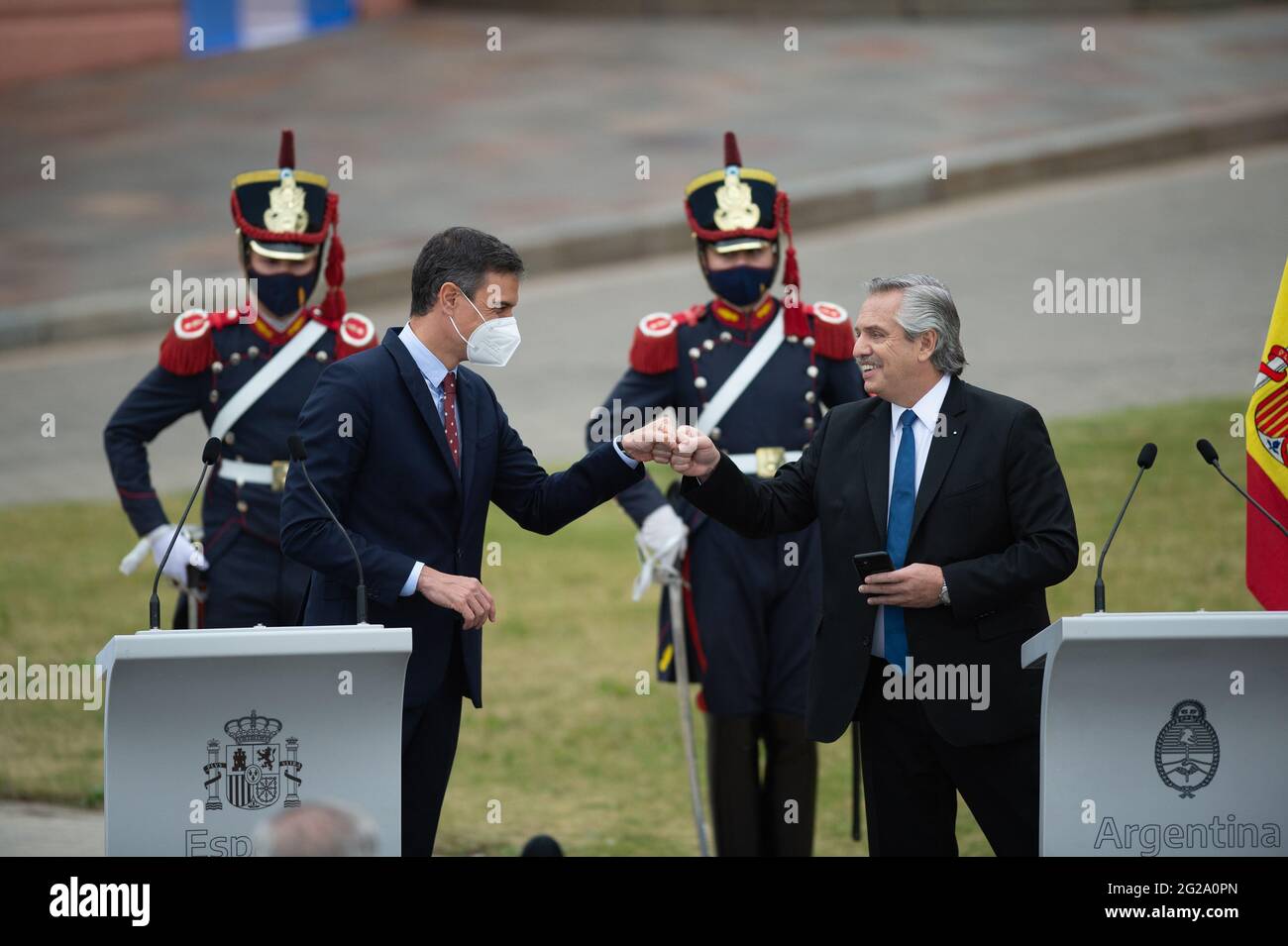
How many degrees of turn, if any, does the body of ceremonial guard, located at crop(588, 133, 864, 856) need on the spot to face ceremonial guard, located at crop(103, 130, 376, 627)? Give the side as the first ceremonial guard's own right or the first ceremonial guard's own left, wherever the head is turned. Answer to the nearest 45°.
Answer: approximately 90° to the first ceremonial guard's own right

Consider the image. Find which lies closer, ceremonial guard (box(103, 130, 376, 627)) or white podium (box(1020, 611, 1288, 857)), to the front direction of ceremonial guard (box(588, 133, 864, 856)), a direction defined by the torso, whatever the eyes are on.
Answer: the white podium

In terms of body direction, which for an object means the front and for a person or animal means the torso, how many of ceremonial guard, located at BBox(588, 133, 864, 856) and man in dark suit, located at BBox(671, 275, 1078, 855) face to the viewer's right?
0

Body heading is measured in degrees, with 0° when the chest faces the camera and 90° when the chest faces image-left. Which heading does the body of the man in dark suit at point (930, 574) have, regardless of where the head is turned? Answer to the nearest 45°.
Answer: approximately 45°

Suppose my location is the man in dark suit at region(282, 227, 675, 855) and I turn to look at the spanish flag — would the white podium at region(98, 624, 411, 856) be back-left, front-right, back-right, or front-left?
back-right

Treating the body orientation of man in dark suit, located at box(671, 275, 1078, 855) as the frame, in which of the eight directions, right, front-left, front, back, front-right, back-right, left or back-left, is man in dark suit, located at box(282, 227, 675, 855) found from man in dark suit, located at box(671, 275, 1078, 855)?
front-right

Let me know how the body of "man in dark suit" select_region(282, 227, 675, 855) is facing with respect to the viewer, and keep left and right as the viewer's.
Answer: facing the viewer and to the right of the viewer

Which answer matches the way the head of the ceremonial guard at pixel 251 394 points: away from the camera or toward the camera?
toward the camera

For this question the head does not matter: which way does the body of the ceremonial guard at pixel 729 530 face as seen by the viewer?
toward the camera

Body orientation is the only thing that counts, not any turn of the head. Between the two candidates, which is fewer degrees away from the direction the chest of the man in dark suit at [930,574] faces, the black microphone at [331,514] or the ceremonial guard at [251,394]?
the black microphone

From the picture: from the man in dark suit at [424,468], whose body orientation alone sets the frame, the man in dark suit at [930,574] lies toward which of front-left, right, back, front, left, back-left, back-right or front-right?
front-left

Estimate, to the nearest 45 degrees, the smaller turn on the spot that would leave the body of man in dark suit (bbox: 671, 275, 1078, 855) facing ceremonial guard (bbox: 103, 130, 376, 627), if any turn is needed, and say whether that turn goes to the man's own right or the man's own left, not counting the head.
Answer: approximately 90° to the man's own right

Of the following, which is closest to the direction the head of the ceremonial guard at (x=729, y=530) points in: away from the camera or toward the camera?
toward the camera

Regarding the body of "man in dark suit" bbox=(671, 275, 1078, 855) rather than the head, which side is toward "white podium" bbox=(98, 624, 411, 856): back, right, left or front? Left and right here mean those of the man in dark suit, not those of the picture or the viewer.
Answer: front

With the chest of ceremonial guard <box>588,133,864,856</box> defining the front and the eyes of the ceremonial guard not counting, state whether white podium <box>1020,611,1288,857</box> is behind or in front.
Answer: in front

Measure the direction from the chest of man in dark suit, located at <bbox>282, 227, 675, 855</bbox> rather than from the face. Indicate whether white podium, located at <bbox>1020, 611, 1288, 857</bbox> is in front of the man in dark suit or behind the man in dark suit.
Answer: in front

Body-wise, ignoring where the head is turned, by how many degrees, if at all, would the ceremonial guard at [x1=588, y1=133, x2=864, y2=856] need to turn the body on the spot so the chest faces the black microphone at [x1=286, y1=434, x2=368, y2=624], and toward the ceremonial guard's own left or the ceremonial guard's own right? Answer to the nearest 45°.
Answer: approximately 45° to the ceremonial guard's own right

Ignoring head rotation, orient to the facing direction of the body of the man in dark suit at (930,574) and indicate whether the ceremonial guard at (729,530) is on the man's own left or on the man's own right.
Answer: on the man's own right
